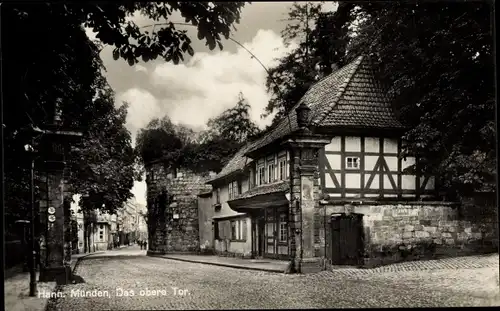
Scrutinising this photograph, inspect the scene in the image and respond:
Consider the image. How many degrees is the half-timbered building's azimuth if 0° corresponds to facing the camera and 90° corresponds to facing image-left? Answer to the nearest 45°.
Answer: approximately 45°

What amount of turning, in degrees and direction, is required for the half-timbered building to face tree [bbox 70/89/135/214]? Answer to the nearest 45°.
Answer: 0° — it already faces it
